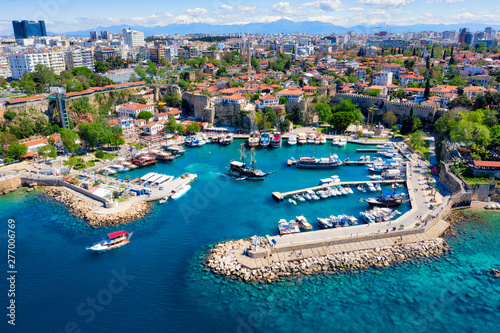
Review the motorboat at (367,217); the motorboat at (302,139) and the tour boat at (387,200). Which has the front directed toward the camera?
the motorboat at (302,139)

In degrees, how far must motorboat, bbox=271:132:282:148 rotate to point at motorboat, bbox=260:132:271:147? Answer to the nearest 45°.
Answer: approximately 90° to its right

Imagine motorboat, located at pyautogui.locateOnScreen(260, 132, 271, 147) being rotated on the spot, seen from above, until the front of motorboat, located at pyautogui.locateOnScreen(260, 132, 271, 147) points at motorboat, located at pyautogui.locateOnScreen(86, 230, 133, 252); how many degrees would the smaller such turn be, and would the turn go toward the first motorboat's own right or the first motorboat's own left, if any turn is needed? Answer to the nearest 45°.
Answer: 0° — it already faces it

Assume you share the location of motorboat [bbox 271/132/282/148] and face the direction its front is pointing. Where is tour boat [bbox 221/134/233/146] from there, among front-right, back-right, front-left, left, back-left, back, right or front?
right

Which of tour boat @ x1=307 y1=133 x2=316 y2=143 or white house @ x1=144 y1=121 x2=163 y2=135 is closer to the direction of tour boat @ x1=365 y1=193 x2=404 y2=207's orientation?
the white house

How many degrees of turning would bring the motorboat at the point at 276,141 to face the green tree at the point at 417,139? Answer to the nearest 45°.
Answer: approximately 90° to its left

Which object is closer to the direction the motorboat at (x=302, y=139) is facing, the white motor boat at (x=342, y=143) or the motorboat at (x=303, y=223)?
the motorboat

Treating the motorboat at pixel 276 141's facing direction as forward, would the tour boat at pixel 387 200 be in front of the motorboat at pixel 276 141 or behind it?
in front

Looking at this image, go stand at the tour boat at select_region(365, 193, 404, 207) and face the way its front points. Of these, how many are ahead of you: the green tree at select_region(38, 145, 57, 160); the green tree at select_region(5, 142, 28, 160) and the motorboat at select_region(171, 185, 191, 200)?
3

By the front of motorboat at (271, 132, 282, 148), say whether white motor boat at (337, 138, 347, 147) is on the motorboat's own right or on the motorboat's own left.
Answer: on the motorboat's own left

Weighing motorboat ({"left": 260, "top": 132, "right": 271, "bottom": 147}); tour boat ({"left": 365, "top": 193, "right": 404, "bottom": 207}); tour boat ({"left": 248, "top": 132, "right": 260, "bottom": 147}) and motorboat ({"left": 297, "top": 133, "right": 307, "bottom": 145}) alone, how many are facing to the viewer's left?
1

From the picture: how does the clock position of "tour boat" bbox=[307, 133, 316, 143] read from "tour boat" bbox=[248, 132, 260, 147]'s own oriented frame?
"tour boat" bbox=[307, 133, 316, 143] is roughly at 9 o'clock from "tour boat" bbox=[248, 132, 260, 147].

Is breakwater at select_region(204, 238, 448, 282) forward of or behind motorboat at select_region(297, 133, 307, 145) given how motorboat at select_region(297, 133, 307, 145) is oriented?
forward

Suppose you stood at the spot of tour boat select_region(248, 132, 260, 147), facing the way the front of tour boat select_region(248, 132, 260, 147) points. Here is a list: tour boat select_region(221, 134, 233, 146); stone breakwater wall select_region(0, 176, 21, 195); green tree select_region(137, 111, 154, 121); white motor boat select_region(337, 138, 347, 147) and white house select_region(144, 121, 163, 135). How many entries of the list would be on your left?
1
